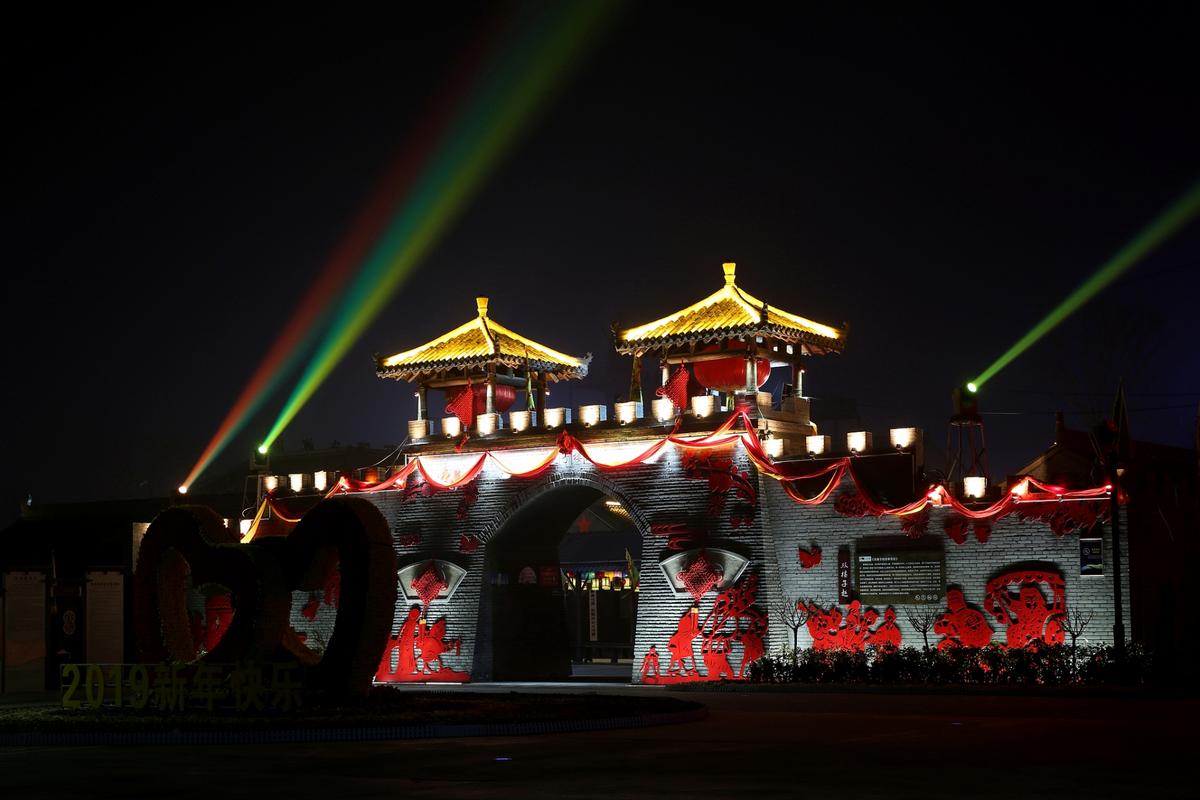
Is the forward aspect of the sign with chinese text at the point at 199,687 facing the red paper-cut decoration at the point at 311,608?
no

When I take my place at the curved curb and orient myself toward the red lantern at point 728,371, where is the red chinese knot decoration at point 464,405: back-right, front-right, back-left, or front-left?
front-left

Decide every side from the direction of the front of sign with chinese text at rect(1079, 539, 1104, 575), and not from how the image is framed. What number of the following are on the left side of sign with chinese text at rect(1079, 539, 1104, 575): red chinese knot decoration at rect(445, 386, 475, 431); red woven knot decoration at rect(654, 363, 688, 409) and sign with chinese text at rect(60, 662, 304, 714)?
0

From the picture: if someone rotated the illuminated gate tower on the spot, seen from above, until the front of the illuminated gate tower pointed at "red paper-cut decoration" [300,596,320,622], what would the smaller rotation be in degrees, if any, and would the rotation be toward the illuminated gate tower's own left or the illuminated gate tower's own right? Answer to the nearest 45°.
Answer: approximately 90° to the illuminated gate tower's own right

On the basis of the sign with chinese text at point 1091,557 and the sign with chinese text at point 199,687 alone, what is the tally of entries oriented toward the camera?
2

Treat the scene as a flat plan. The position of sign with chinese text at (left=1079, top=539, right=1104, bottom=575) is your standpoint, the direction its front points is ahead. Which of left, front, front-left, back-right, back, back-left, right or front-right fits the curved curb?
front-right

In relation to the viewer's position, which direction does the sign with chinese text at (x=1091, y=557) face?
facing the viewer

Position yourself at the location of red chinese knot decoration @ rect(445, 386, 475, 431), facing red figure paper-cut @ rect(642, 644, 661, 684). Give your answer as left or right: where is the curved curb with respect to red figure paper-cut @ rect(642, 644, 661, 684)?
right

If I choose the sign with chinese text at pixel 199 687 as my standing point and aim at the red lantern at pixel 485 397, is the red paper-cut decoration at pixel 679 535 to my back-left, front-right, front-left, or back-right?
front-right

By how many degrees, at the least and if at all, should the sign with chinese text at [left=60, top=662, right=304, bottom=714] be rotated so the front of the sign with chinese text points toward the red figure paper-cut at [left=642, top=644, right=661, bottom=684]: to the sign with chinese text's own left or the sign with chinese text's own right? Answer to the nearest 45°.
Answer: approximately 135° to the sign with chinese text's own left

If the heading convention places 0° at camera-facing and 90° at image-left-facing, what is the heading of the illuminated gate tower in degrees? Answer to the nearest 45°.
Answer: approximately 45°

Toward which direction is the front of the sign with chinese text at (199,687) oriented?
toward the camera

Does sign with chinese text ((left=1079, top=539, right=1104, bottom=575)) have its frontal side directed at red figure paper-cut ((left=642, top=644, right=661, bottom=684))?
no

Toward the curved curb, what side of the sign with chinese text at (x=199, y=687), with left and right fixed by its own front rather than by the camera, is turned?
front

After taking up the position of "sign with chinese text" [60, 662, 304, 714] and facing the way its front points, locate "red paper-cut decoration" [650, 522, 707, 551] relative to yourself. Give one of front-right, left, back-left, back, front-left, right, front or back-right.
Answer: back-left
